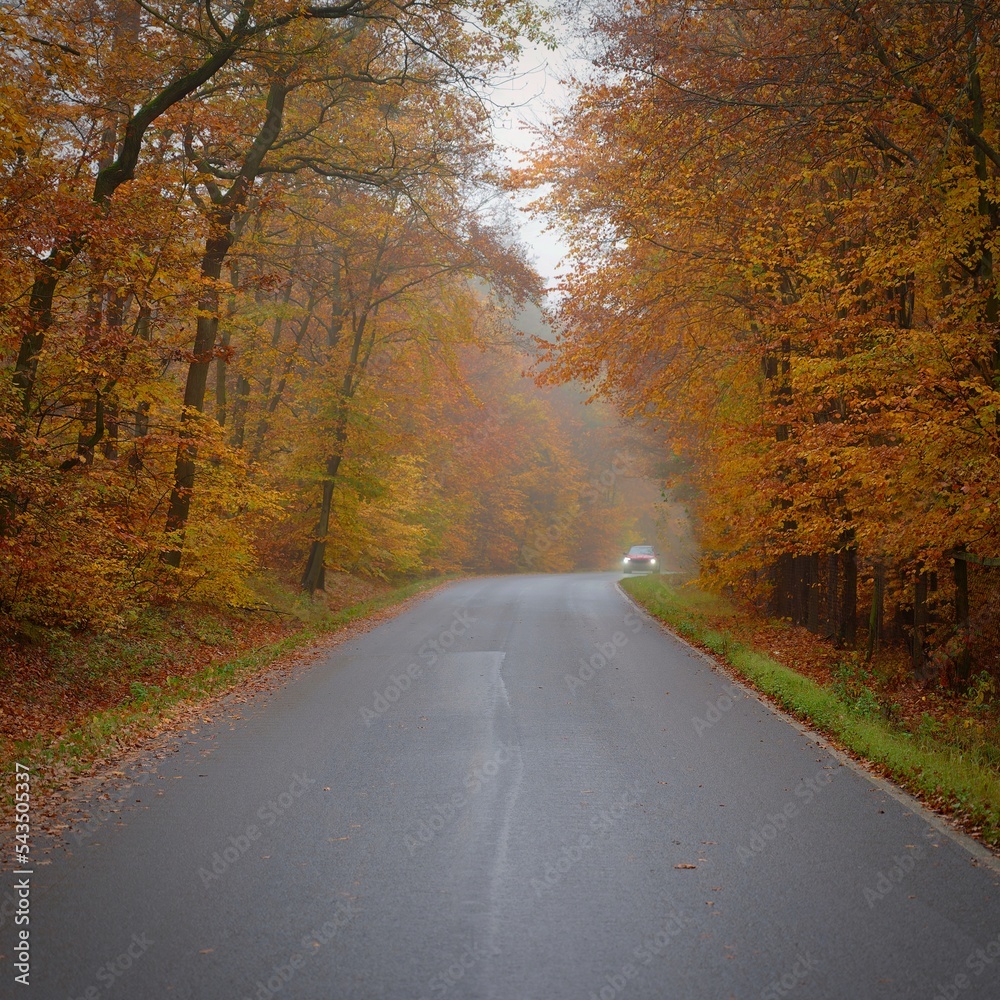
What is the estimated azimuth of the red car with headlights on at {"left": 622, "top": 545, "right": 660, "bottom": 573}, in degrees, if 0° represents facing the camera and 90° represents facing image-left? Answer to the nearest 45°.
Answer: approximately 0°
